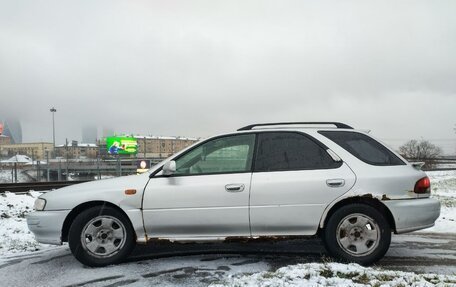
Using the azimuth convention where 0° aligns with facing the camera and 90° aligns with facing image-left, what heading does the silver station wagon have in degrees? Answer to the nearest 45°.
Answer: approximately 90°
